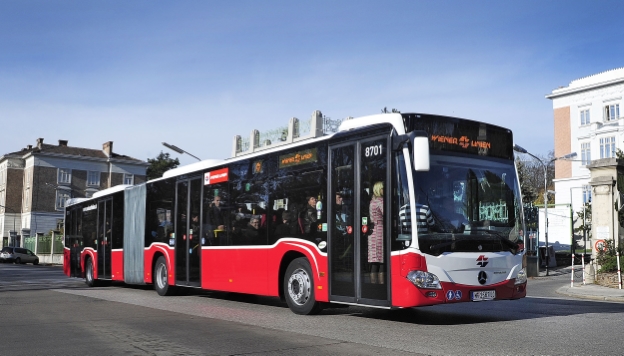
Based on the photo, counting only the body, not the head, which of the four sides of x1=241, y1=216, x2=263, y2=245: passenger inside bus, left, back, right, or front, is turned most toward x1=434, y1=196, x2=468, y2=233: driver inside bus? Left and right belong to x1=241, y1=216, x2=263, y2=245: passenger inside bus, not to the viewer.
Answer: front

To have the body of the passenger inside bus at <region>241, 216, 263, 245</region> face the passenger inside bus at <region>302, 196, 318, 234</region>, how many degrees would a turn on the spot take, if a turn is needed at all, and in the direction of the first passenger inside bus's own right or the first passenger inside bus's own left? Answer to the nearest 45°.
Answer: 0° — they already face them

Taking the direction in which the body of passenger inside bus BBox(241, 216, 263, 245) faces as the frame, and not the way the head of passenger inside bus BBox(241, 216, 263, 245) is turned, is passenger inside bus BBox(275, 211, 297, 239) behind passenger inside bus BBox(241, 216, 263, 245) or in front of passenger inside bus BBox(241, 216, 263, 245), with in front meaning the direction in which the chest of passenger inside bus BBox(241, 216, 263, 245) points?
in front

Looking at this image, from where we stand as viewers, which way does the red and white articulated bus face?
facing the viewer and to the right of the viewer

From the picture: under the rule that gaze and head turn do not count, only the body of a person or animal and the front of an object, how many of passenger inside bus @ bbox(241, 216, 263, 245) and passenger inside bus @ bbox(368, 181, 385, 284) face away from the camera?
0

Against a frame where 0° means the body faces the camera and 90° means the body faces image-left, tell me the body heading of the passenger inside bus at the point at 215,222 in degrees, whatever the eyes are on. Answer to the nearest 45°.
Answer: approximately 315°
